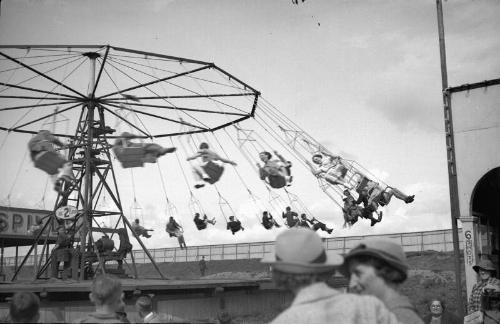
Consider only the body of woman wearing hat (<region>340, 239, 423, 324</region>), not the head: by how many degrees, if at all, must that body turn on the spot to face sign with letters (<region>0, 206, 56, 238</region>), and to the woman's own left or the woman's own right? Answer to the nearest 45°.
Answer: approximately 45° to the woman's own right

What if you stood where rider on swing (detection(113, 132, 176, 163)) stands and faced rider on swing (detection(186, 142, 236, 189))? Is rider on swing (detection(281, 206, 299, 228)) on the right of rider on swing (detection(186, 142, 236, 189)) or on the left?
left

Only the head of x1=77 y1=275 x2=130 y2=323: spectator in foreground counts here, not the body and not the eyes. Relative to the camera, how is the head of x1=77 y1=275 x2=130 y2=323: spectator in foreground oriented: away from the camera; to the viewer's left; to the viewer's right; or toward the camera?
away from the camera

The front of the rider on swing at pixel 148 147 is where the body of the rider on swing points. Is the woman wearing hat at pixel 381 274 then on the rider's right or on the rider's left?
on the rider's right

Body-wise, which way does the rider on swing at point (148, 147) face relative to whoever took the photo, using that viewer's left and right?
facing to the right of the viewer

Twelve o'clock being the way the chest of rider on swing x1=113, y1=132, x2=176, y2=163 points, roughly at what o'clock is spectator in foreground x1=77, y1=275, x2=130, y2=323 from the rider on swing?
The spectator in foreground is roughly at 3 o'clock from the rider on swing.

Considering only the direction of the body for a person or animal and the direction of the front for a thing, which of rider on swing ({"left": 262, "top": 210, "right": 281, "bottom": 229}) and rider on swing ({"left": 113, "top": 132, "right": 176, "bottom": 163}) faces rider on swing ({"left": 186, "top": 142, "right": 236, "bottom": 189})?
rider on swing ({"left": 113, "top": 132, "right": 176, "bottom": 163})

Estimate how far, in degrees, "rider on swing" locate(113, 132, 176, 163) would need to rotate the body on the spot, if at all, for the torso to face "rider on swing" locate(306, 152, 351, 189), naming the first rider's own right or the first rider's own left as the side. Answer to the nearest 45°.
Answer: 0° — they already face them

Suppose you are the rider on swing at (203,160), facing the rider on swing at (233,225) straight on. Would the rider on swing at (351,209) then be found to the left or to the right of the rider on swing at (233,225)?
right

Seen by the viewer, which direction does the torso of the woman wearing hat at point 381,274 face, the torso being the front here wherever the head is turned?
to the viewer's left
